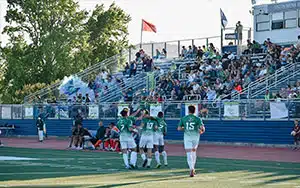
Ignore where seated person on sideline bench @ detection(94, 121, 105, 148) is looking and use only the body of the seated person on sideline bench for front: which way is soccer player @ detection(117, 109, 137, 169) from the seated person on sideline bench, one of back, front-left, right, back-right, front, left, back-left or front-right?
front-left

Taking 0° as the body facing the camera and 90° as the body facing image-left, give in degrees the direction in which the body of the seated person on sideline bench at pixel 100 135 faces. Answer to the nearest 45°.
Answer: approximately 45°

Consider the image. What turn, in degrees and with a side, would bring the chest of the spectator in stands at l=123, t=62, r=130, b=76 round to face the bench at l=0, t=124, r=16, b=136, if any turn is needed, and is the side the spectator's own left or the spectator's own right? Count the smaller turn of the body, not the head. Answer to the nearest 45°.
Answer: approximately 45° to the spectator's own right

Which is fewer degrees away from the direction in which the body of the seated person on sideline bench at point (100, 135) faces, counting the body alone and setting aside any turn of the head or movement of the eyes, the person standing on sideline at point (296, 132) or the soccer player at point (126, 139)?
the soccer player

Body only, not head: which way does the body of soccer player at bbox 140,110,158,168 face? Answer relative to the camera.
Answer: away from the camera

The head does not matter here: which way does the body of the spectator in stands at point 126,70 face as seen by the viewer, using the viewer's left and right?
facing the viewer and to the left of the viewer

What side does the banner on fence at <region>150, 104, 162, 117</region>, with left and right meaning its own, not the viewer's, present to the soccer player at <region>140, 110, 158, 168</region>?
front

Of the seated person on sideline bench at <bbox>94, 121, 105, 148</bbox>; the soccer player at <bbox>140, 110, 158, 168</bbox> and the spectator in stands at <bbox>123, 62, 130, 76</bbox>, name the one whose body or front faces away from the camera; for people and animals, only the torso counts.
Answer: the soccer player

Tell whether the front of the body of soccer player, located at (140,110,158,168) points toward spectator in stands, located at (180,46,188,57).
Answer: yes

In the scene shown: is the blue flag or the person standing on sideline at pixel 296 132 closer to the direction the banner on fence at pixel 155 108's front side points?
the person standing on sideline

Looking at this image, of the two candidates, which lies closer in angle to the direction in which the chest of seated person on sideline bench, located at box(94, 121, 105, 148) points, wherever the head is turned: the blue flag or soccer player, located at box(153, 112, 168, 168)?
the soccer player

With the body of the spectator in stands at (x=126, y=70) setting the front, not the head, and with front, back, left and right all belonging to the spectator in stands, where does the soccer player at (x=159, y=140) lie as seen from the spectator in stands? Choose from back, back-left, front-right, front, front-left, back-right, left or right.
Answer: front-left

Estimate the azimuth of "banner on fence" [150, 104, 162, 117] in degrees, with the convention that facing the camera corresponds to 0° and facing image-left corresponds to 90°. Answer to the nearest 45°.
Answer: approximately 0°
